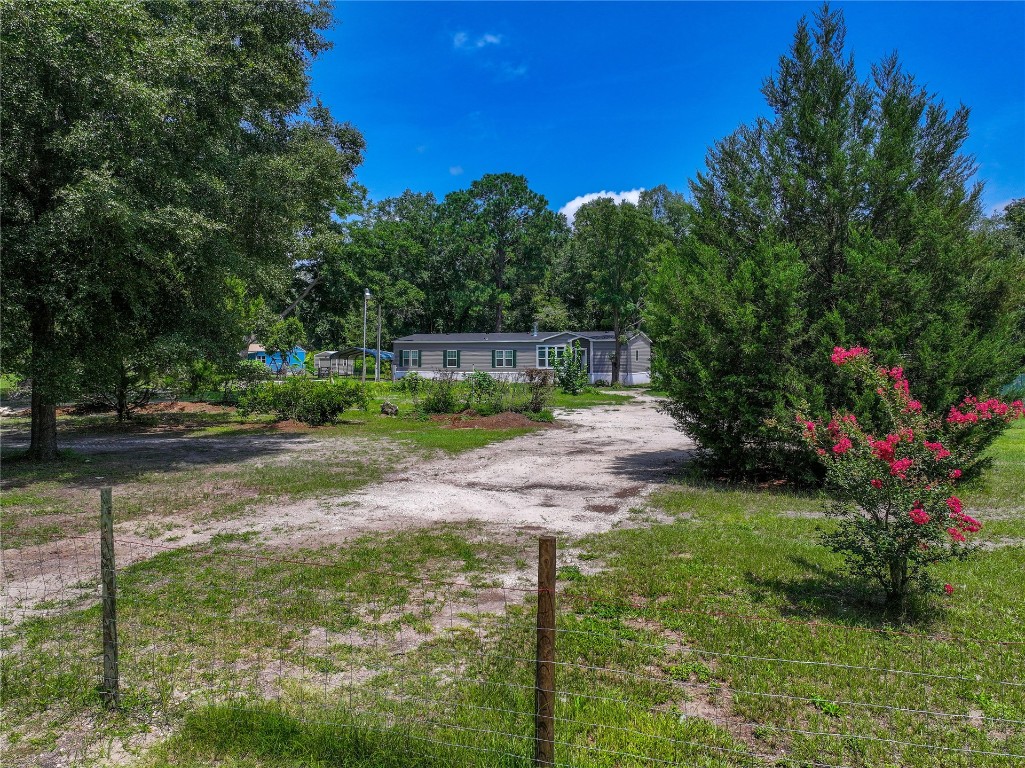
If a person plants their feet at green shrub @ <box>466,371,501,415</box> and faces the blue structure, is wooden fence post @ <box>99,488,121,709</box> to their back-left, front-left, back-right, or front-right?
back-left

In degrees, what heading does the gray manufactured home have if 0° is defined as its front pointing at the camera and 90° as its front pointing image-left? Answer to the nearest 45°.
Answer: approximately 45°

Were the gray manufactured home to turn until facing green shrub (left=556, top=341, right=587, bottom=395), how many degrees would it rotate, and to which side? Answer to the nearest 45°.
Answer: approximately 45° to its left
